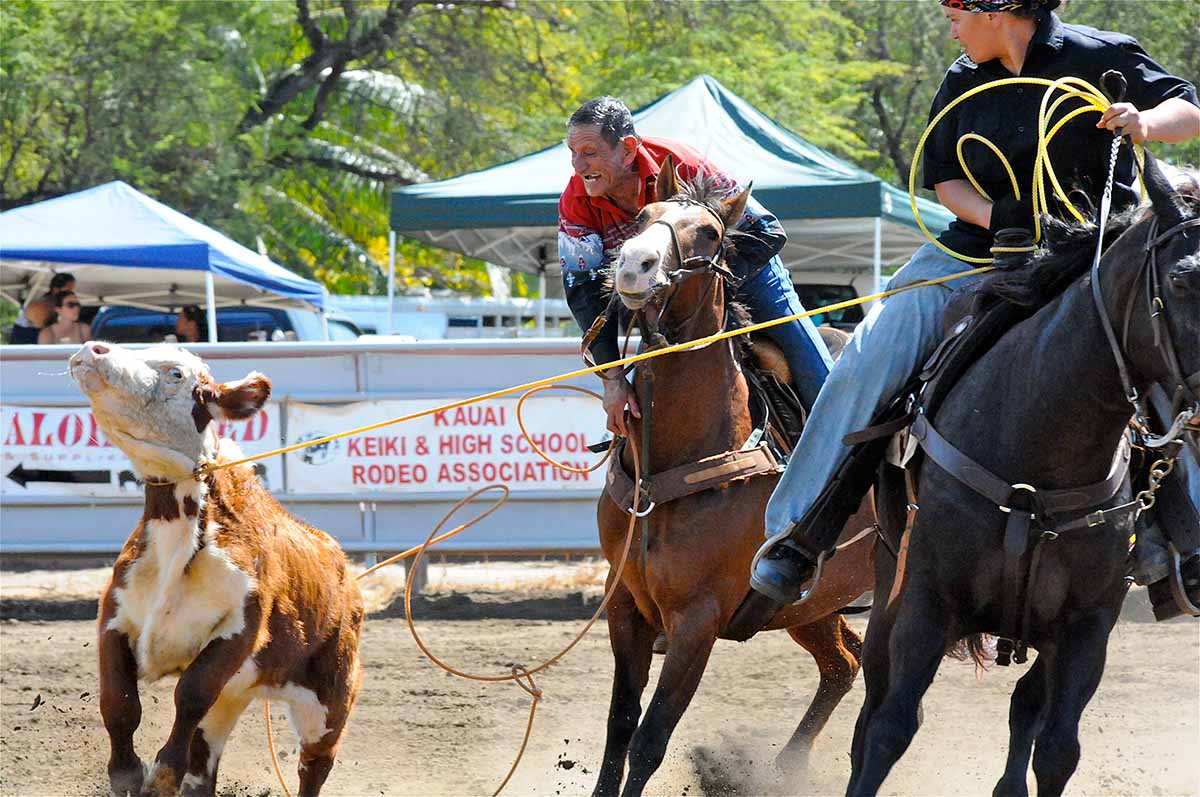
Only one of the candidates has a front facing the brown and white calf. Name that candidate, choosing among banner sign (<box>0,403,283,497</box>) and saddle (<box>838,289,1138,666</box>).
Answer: the banner sign

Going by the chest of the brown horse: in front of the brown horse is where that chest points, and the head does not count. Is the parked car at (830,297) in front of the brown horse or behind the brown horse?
behind

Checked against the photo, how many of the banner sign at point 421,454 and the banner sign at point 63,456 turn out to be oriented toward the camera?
2

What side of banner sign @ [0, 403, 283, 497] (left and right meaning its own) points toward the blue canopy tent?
back

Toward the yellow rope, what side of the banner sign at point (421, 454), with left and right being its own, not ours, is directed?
front

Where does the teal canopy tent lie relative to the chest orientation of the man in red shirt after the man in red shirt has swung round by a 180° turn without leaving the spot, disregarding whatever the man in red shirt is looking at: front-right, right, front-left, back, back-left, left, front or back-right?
front-left

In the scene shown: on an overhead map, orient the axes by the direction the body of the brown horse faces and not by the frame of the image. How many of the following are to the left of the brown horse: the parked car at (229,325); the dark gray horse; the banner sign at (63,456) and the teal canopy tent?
1

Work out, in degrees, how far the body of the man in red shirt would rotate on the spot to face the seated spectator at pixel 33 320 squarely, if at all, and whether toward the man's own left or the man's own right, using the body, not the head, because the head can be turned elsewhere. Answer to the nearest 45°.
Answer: approximately 90° to the man's own right

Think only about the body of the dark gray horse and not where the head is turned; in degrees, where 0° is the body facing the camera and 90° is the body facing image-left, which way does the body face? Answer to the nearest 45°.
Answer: approximately 315°

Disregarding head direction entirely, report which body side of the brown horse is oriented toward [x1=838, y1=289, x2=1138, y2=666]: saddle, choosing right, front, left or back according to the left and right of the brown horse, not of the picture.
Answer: left

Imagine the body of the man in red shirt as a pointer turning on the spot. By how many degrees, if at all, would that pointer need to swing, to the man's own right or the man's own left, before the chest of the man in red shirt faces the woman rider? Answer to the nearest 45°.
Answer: approximately 90° to the man's own left

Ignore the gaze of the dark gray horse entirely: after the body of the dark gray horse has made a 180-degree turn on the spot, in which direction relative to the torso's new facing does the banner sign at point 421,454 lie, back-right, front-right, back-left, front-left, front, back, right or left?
front
